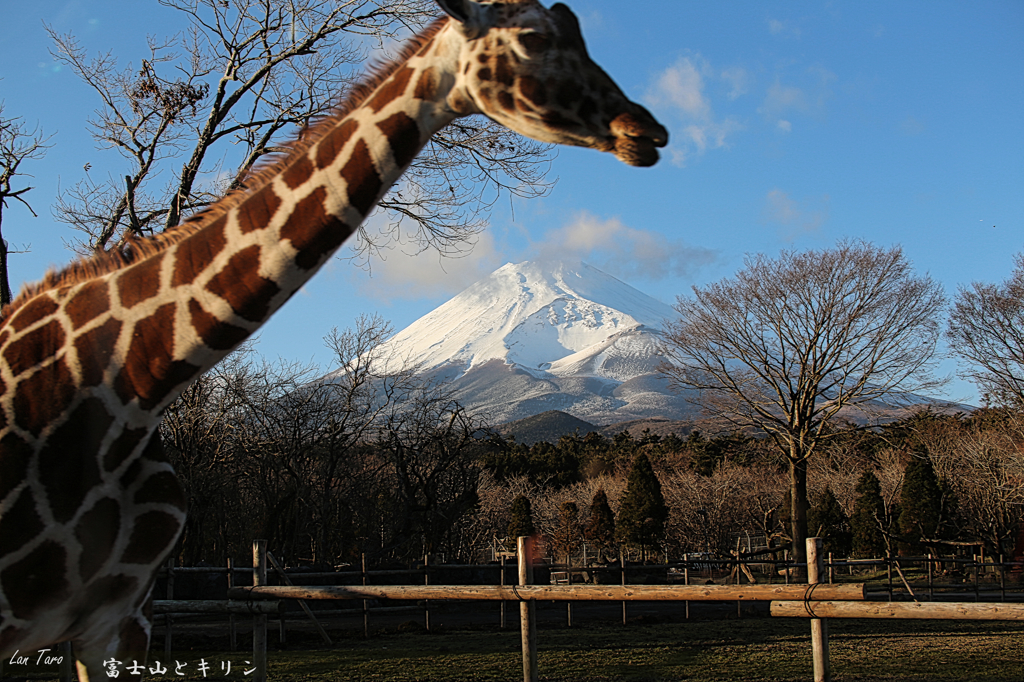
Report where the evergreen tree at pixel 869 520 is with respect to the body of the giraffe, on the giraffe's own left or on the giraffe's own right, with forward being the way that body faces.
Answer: on the giraffe's own left

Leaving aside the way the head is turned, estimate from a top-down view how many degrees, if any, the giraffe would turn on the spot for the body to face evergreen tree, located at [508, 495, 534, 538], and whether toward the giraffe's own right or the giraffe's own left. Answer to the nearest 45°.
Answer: approximately 90° to the giraffe's own left

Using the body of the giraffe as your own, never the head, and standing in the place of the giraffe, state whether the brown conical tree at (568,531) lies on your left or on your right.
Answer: on your left

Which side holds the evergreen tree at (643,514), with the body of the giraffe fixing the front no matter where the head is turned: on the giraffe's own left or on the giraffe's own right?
on the giraffe's own left

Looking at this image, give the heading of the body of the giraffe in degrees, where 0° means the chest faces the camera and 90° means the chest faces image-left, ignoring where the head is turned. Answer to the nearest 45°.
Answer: approximately 270°

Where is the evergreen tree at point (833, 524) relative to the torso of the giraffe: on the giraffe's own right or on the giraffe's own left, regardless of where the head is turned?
on the giraffe's own left
